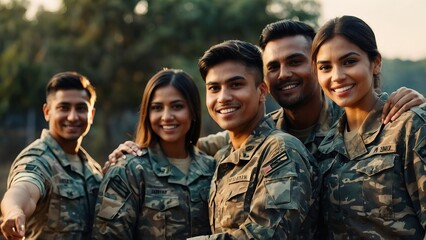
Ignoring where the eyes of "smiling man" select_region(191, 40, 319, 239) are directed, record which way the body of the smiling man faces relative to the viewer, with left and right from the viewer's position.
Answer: facing the viewer and to the left of the viewer

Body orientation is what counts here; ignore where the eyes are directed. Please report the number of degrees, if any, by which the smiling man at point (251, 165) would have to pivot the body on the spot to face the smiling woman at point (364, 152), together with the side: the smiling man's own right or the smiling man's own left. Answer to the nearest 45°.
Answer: approximately 135° to the smiling man's own left

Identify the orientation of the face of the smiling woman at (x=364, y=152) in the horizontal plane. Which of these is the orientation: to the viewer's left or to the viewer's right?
to the viewer's left

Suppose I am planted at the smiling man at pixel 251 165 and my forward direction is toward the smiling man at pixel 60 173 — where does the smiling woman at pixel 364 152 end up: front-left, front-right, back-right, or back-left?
back-right

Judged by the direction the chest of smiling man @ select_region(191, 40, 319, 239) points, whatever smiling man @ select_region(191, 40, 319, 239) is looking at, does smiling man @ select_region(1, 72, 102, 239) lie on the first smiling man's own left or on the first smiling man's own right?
on the first smiling man's own right
